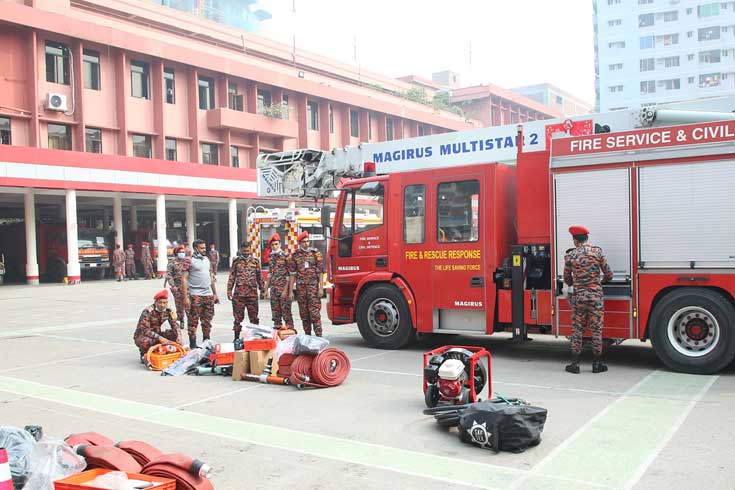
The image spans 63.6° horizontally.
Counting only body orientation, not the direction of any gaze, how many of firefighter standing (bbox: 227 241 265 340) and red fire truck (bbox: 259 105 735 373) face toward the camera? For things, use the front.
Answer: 1

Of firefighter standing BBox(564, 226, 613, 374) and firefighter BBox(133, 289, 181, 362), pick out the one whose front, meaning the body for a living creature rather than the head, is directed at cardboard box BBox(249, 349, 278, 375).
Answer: firefighter BBox(133, 289, 181, 362)

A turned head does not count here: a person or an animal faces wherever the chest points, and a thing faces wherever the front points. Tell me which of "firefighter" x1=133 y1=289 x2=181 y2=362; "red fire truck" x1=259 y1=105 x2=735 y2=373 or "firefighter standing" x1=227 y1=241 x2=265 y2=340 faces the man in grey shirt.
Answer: the red fire truck

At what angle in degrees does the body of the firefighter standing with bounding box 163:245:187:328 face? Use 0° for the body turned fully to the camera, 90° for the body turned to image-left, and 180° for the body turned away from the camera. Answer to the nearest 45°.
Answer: approximately 315°

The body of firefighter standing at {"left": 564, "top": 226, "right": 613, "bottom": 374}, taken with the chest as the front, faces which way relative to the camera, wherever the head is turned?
away from the camera

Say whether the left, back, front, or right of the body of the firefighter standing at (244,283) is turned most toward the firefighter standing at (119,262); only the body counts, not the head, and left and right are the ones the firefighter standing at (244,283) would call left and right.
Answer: back

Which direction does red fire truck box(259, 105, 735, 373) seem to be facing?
to the viewer's left

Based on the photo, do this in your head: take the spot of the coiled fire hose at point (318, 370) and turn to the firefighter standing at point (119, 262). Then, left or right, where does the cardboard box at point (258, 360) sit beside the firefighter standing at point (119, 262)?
left

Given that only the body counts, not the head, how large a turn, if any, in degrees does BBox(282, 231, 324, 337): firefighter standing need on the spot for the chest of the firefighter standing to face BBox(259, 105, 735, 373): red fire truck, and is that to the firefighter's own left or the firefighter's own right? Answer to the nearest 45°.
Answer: approximately 45° to the firefighter's own left

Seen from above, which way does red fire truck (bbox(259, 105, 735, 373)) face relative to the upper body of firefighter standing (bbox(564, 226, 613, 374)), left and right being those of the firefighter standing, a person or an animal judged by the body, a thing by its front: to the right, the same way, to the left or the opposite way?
to the left

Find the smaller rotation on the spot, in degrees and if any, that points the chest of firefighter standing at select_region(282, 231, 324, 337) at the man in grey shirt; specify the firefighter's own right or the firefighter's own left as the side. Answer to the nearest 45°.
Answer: approximately 90° to the firefighter's own right
